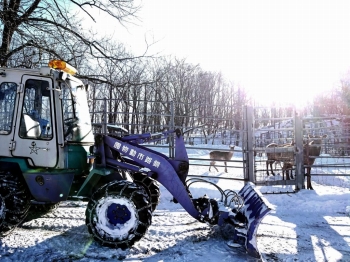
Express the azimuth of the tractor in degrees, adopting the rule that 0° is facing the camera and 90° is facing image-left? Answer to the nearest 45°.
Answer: approximately 270°
